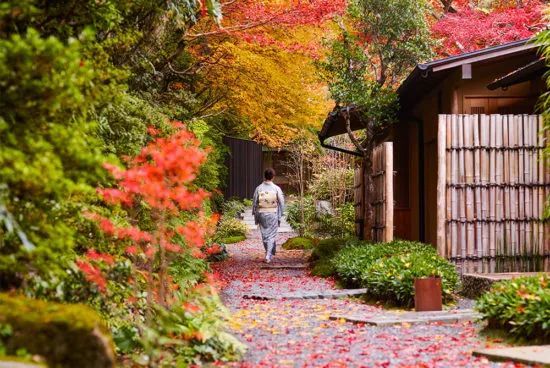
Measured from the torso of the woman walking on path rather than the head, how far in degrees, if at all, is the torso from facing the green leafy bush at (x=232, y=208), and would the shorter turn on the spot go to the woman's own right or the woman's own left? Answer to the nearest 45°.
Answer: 0° — they already face it

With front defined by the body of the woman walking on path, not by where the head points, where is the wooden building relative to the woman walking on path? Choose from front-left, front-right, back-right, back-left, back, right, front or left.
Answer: back-right

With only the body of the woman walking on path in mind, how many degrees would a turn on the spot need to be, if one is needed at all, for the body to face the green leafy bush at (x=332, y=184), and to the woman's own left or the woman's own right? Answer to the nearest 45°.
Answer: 0° — they already face it

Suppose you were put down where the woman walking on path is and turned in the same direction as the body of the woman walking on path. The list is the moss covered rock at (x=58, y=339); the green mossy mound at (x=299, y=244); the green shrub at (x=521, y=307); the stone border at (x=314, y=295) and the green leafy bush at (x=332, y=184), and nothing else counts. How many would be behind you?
3

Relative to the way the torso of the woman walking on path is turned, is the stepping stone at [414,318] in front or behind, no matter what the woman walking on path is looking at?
behind

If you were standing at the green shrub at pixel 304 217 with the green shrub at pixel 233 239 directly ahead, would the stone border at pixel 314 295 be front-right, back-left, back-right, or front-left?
front-left

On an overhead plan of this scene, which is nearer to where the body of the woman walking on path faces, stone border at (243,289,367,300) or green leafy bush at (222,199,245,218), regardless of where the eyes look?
the green leafy bush

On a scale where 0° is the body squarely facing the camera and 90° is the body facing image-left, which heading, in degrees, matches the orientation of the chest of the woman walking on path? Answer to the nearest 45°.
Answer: approximately 180°

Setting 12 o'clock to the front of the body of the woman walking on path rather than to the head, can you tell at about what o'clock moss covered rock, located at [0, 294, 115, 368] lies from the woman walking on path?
The moss covered rock is roughly at 6 o'clock from the woman walking on path.

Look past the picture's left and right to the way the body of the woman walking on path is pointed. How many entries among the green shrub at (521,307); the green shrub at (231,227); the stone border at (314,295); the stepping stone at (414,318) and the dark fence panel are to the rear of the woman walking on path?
3

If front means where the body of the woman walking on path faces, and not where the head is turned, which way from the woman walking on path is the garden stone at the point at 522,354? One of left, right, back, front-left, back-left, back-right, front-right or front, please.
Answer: back

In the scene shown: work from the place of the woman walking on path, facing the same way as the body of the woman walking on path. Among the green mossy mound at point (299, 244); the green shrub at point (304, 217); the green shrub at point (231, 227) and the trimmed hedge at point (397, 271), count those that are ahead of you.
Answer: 3

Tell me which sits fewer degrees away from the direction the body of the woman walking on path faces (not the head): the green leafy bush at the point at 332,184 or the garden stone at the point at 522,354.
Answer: the green leafy bush

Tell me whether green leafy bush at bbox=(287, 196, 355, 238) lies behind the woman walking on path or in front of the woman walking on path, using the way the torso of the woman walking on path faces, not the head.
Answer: in front

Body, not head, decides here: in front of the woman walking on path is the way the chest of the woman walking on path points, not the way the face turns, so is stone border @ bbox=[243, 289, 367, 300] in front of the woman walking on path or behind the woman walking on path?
behind
